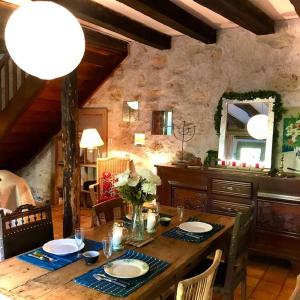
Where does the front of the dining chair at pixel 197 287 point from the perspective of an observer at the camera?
facing away from the viewer and to the left of the viewer

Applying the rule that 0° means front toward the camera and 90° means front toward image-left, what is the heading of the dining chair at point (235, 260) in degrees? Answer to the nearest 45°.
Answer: approximately 135°

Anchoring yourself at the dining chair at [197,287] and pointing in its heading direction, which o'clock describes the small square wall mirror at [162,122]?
The small square wall mirror is roughly at 1 o'clock from the dining chair.

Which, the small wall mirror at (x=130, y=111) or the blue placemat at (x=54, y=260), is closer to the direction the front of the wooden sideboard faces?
the blue placemat

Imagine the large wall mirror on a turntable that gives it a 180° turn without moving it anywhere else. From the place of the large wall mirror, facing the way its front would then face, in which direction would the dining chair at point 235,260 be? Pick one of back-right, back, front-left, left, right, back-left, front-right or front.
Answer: back-right

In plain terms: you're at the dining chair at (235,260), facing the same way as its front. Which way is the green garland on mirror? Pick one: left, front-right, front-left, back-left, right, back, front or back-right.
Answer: front-right

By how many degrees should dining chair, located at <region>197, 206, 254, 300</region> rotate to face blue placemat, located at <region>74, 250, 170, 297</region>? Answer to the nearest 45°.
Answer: approximately 90° to its left

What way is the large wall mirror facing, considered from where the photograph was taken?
facing the viewer and to the left of the viewer

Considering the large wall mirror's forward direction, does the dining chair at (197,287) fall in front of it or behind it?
in front

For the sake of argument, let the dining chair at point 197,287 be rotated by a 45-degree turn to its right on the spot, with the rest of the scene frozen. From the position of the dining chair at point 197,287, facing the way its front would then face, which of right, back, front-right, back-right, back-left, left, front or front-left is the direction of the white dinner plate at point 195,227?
front

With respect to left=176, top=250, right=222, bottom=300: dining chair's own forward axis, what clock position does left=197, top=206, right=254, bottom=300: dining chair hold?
left=197, top=206, right=254, bottom=300: dining chair is roughly at 2 o'clock from left=176, top=250, right=222, bottom=300: dining chair.

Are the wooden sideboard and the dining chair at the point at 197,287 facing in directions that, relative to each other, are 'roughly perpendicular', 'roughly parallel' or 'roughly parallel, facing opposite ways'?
roughly perpendicular

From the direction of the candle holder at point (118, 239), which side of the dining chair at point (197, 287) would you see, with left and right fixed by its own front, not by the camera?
front
